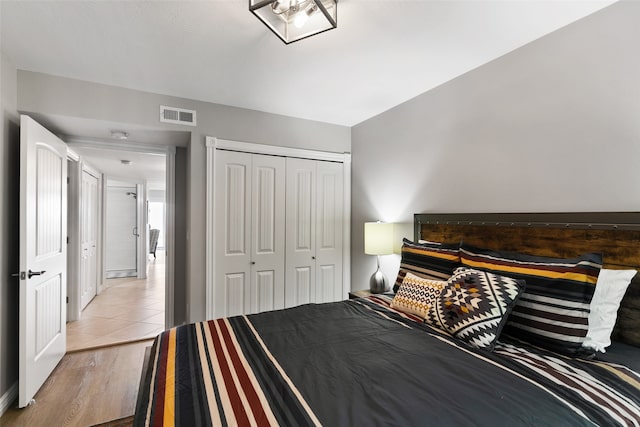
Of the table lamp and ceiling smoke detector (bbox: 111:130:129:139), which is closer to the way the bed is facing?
the ceiling smoke detector

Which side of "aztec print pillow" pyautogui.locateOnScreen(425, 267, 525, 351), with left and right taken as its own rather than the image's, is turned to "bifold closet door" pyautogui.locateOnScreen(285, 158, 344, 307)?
right

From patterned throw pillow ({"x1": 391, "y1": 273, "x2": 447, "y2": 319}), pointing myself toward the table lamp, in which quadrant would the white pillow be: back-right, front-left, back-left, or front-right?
back-right

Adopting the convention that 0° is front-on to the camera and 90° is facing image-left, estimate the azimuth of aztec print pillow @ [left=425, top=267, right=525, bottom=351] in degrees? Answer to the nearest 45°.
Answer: approximately 45°

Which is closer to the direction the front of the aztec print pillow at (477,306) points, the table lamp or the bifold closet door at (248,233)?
the bifold closet door

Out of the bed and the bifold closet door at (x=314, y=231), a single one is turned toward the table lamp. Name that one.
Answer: the bifold closet door

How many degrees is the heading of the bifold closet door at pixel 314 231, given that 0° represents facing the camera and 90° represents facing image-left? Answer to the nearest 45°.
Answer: approximately 315°

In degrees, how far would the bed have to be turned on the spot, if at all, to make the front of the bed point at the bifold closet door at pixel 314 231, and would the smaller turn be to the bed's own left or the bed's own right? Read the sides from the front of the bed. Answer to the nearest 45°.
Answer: approximately 90° to the bed's own right

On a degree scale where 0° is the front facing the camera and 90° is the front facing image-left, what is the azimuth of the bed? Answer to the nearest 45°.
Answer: approximately 45°

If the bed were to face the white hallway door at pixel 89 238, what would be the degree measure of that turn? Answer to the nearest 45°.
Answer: approximately 90° to its right

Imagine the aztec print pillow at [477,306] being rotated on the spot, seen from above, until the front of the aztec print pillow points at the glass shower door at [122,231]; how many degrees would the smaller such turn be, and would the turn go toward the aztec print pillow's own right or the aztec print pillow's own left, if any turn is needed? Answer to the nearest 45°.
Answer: approximately 45° to the aztec print pillow's own right
